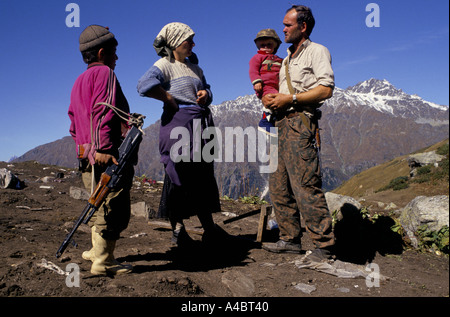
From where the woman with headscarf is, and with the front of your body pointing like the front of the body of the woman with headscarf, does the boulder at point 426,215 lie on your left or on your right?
on your left

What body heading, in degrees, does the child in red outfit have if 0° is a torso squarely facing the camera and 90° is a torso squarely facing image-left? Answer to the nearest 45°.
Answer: approximately 0°

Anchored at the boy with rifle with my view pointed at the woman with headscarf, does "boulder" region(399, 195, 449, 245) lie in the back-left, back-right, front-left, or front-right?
front-right

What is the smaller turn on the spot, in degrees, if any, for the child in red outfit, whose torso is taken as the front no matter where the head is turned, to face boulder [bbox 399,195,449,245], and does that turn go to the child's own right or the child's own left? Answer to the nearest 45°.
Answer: approximately 135° to the child's own left

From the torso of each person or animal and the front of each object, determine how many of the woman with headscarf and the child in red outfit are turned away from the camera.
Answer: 0

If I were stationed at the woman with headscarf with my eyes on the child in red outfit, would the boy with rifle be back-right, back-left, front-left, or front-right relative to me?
back-right

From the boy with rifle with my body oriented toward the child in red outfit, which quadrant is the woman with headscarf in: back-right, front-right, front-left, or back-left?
front-left

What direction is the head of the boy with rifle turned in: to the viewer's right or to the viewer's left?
to the viewer's right

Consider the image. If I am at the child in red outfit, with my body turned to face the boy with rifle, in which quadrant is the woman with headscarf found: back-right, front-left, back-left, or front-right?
front-right

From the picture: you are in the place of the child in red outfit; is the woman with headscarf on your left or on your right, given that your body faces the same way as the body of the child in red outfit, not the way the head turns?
on your right
